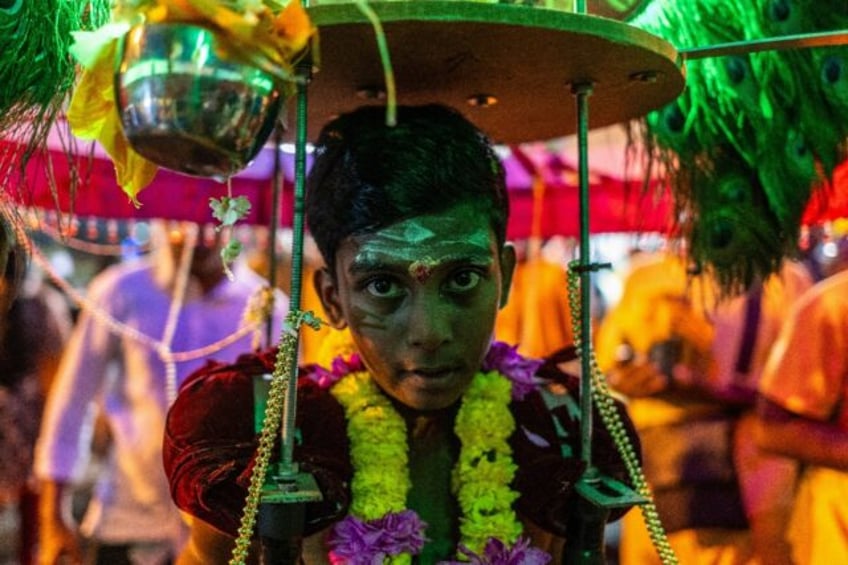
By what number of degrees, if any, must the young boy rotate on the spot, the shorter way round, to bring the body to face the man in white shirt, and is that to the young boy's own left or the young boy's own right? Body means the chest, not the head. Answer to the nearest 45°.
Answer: approximately 135° to the young boy's own right

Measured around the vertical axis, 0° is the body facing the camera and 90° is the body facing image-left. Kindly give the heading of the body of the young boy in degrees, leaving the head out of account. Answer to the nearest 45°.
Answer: approximately 0°
